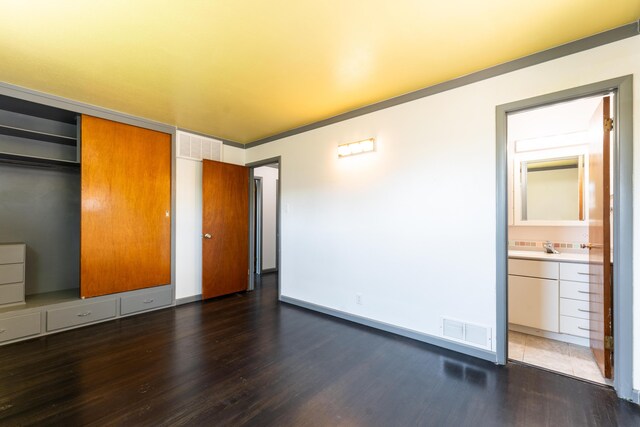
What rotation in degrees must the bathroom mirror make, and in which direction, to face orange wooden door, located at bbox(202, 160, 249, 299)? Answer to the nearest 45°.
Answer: approximately 45° to its right

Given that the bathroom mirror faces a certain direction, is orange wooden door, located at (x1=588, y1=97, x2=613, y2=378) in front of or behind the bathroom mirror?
in front

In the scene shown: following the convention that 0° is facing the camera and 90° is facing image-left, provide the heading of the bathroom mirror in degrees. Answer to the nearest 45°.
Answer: approximately 0°

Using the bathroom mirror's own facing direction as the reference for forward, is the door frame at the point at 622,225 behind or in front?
in front
